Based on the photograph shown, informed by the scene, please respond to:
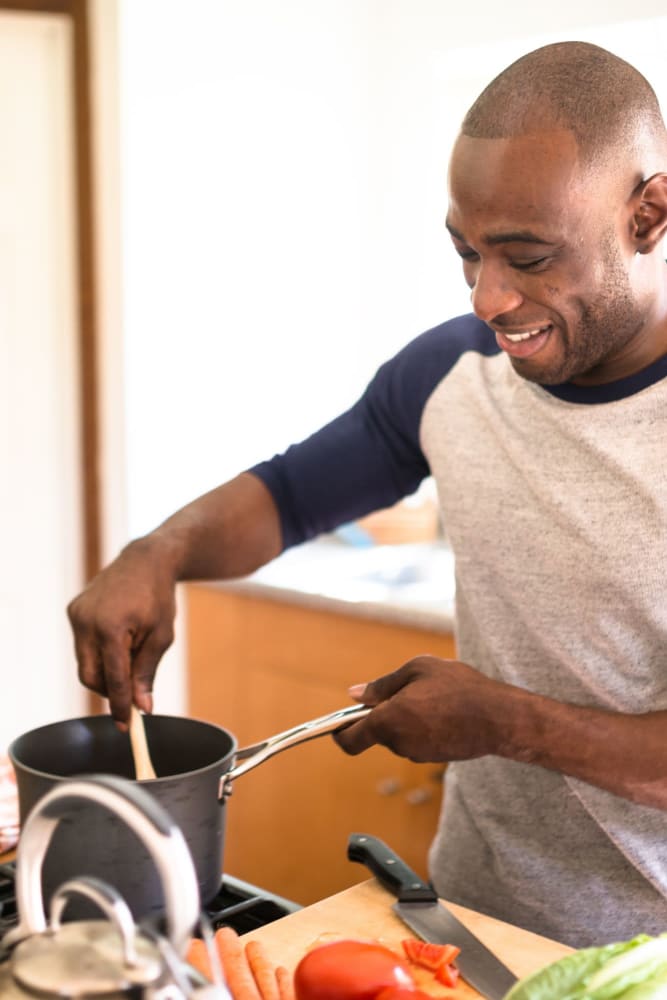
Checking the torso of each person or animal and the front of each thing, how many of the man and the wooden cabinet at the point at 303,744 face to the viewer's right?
0

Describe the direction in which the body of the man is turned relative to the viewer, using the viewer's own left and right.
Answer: facing the viewer and to the left of the viewer

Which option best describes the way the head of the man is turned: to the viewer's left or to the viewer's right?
to the viewer's left

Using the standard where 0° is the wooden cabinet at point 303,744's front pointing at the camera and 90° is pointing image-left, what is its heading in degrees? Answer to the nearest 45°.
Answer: approximately 45°

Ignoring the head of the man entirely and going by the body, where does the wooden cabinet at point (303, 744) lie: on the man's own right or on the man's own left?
on the man's own right

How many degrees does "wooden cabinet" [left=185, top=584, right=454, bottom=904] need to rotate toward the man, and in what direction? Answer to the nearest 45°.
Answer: approximately 45° to its left

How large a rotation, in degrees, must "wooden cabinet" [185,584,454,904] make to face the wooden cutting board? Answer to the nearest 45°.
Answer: approximately 45° to its left

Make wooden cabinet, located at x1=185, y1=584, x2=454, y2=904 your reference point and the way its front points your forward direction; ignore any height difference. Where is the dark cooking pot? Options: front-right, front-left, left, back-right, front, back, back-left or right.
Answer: front-left

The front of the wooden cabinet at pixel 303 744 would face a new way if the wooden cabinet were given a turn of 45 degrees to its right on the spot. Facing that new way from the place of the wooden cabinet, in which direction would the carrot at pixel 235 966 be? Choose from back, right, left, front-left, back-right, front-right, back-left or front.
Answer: left
